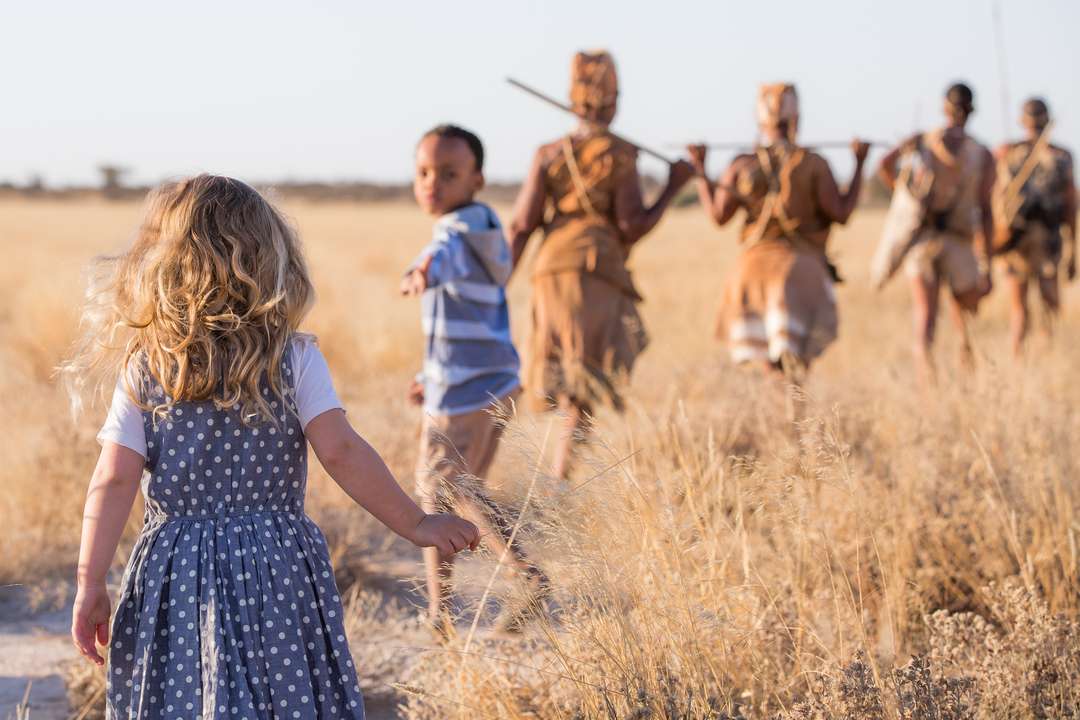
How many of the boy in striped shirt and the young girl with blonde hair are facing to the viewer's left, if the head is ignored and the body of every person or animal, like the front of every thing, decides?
1

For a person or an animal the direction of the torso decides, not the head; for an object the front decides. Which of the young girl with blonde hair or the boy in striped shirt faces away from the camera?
the young girl with blonde hair

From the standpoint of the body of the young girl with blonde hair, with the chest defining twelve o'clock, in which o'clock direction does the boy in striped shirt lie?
The boy in striped shirt is roughly at 1 o'clock from the young girl with blonde hair.

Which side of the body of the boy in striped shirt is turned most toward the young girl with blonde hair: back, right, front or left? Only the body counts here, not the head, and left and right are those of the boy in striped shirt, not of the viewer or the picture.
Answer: left

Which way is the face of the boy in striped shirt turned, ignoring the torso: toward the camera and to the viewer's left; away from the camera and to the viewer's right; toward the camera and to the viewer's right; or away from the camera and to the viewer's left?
toward the camera and to the viewer's left

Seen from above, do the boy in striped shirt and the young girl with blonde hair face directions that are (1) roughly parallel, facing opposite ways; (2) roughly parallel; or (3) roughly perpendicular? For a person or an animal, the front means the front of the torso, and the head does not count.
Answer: roughly perpendicular

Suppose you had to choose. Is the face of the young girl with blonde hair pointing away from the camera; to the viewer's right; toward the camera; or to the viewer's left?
away from the camera

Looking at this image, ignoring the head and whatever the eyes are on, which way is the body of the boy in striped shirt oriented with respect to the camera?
to the viewer's left

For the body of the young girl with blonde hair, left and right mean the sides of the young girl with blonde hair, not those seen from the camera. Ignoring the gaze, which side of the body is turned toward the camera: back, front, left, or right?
back
